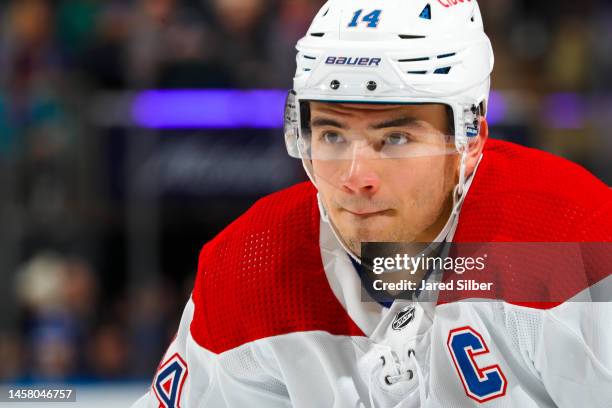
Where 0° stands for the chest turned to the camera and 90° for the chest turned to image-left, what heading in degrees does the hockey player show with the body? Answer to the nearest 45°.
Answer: approximately 0°

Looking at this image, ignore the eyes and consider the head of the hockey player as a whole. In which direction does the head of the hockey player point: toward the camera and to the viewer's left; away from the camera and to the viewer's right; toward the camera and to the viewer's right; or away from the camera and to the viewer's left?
toward the camera and to the viewer's left
